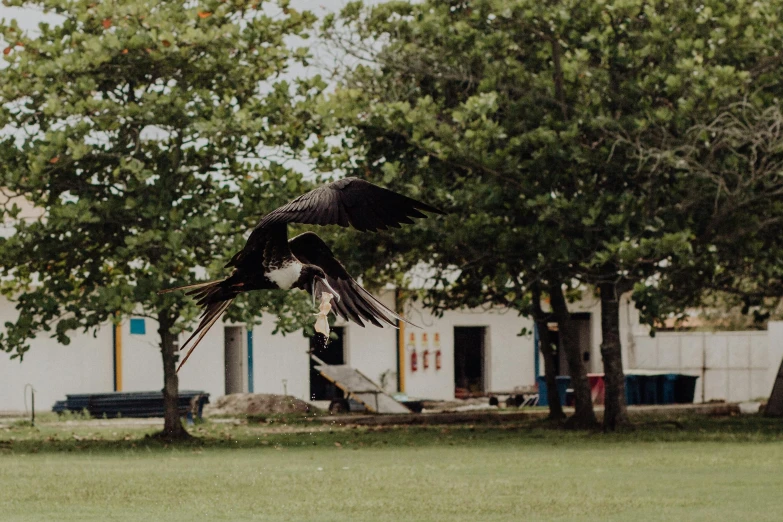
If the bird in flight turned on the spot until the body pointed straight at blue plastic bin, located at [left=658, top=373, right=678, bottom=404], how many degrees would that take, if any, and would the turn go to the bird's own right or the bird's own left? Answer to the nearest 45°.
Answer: approximately 90° to the bird's own left

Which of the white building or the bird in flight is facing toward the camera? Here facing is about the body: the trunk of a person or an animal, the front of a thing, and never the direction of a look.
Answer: the white building

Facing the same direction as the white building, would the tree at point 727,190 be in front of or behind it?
in front

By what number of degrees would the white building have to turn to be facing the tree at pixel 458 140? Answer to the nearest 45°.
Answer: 0° — it already faces it

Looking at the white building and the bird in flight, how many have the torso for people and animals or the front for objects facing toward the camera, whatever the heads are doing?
1

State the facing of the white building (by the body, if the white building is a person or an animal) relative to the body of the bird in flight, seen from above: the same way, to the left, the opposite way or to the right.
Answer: to the right

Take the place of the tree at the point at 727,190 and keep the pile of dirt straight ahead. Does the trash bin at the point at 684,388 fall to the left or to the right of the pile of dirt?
right

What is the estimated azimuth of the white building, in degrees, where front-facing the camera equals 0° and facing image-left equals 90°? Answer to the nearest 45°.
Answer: approximately 0°

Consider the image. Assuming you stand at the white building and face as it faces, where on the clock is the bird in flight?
The bird in flight is roughly at 12 o'clock from the white building.

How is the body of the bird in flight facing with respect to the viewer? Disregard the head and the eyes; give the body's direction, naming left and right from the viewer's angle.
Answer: facing to the right of the viewer
